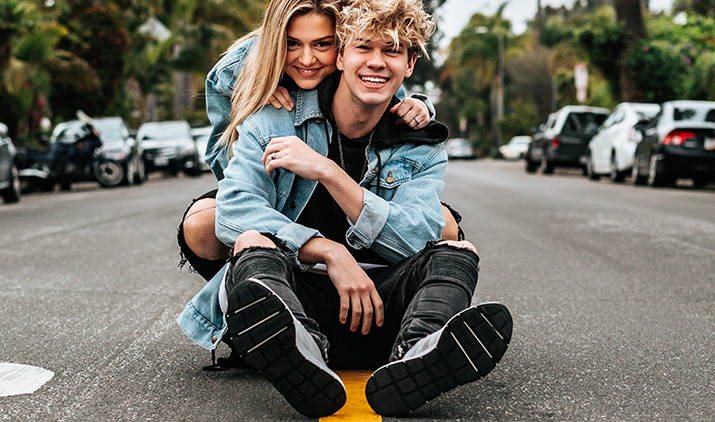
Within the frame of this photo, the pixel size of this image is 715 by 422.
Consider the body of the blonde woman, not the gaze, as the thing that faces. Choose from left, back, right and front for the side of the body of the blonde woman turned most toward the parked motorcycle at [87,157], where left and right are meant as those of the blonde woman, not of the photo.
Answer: back

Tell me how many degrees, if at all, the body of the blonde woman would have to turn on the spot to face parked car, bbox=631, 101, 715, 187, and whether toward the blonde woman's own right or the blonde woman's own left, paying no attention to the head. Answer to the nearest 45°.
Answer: approximately 135° to the blonde woman's own left

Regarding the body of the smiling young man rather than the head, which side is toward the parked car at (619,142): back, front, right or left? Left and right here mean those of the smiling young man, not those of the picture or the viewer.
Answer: back

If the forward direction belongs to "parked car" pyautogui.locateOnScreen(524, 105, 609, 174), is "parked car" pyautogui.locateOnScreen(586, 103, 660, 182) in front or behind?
behind

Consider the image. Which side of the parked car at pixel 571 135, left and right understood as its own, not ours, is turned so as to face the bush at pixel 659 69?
right

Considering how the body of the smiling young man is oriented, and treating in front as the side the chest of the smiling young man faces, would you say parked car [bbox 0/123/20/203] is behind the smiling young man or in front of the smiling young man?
behind

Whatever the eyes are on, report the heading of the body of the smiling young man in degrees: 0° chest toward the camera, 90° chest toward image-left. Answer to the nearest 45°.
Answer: approximately 0°

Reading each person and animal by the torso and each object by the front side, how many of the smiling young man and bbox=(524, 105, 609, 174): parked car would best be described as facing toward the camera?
1

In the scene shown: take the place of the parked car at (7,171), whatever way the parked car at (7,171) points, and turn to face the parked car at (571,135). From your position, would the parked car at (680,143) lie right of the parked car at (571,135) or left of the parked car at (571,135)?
right
